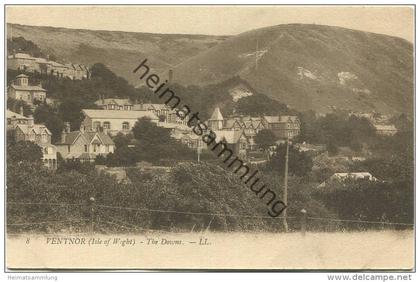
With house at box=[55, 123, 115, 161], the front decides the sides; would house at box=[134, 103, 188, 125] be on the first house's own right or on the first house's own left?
on the first house's own left

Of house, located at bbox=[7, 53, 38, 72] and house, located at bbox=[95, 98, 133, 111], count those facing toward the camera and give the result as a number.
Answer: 2

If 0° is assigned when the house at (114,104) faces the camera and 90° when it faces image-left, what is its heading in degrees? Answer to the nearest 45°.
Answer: approximately 0°

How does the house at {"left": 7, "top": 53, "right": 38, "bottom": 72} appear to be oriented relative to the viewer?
toward the camera

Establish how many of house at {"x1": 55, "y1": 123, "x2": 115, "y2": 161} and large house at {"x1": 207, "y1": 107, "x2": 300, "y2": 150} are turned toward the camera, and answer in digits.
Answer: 2
